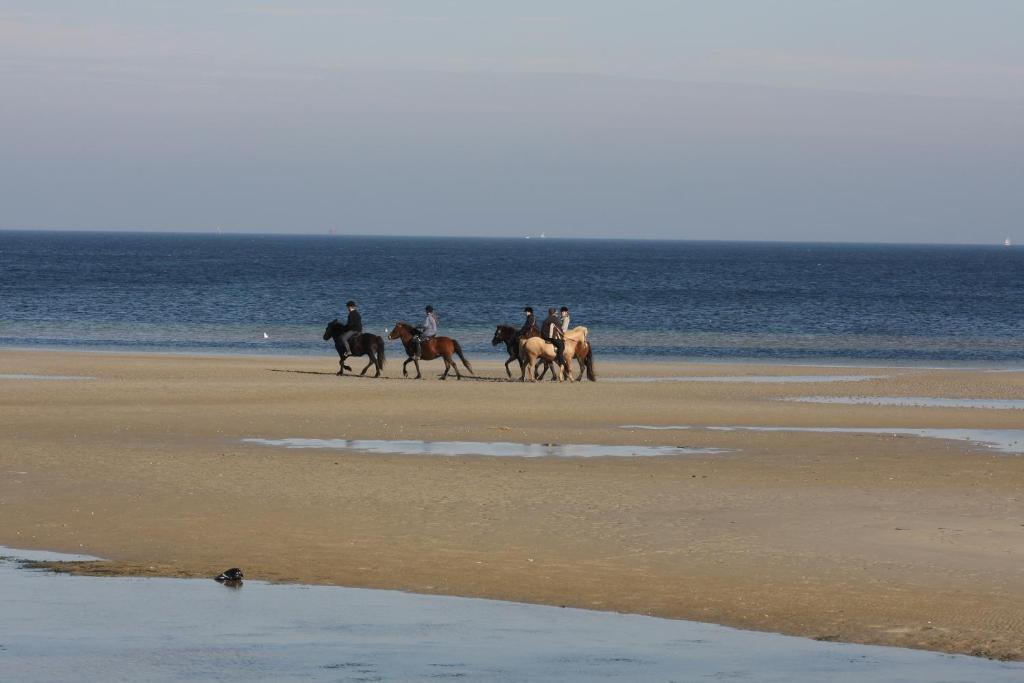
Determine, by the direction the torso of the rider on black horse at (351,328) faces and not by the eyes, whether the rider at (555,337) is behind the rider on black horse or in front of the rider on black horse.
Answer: behind

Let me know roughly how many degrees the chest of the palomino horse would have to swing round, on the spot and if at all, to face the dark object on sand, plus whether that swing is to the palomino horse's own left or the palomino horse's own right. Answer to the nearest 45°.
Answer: approximately 90° to the palomino horse's own left

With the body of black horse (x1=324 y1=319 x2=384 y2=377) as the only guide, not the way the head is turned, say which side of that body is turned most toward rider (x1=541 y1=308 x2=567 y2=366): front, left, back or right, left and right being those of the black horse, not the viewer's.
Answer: back

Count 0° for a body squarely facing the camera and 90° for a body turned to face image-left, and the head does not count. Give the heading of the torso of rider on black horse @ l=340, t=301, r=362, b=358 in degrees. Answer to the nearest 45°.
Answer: approximately 90°

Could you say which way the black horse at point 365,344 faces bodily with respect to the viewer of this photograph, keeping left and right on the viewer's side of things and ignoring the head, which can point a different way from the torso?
facing to the left of the viewer

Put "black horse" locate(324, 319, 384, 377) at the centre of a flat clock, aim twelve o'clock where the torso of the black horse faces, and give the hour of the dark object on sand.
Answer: The dark object on sand is roughly at 9 o'clock from the black horse.

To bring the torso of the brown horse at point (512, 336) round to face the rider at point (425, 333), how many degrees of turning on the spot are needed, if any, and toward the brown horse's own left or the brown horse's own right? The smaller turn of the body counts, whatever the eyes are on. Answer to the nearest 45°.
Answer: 0° — it already faces them

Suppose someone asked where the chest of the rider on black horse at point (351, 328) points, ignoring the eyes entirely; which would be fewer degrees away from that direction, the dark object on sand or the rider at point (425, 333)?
the dark object on sand

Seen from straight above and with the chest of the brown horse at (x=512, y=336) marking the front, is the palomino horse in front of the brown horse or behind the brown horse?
behind

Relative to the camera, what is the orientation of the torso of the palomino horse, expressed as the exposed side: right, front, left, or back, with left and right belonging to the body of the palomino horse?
left
